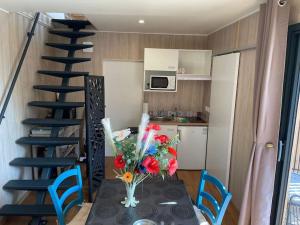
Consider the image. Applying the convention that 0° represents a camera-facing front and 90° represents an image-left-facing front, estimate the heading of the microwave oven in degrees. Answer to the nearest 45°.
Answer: approximately 0°

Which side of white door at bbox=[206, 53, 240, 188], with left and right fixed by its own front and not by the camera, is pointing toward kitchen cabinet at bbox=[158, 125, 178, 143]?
right

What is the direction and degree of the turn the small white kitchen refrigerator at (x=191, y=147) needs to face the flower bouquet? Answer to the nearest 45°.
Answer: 0° — it already faces it

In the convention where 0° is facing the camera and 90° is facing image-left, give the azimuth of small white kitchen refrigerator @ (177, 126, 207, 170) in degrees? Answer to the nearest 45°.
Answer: approximately 0°

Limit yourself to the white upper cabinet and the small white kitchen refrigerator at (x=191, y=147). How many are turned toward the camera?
2
